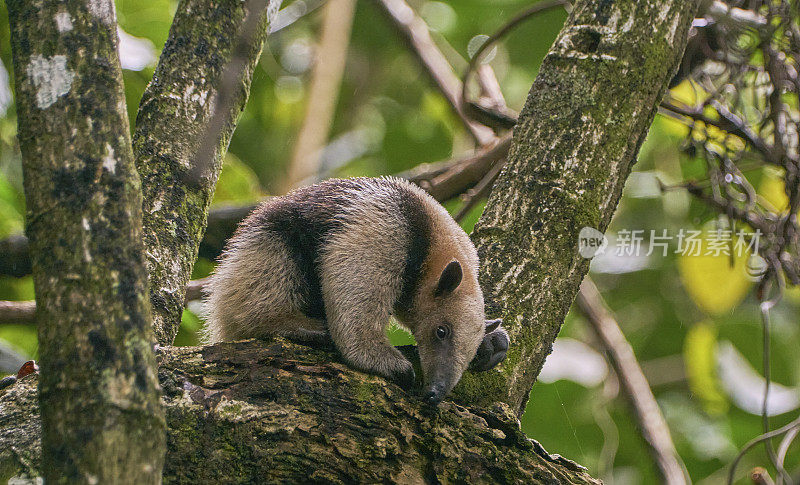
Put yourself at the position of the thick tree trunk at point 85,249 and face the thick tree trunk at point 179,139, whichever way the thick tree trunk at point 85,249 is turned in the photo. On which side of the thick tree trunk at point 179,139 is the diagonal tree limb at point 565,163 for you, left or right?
right

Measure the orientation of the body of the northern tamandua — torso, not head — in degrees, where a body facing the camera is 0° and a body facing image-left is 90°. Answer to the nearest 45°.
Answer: approximately 315°

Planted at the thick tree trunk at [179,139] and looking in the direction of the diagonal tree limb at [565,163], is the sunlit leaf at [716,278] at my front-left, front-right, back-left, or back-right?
front-left

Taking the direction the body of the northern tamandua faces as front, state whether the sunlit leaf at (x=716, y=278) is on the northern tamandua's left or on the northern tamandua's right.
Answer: on the northern tamandua's left

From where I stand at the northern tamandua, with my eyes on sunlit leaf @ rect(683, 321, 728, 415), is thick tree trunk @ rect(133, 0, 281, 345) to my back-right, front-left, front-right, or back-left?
back-left

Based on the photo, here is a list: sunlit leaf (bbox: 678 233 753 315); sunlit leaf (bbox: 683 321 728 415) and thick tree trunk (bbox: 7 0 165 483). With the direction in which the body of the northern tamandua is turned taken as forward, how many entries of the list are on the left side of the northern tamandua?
2

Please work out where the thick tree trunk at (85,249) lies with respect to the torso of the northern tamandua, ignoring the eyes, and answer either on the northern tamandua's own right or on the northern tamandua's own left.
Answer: on the northern tamandua's own right

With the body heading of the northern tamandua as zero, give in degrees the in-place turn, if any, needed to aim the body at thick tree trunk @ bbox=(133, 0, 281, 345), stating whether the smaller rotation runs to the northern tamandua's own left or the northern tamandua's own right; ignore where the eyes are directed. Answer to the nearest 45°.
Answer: approximately 135° to the northern tamandua's own right

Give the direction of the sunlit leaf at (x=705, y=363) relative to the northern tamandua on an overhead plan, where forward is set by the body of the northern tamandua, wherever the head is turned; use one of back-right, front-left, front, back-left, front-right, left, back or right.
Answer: left
